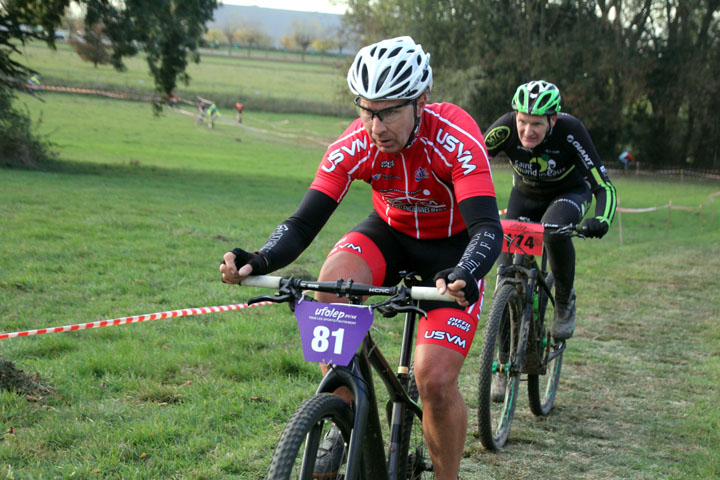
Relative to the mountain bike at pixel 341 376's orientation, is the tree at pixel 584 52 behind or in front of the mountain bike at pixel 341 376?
behind

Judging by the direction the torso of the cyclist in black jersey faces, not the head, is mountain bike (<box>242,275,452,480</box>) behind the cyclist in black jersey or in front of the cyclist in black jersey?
in front

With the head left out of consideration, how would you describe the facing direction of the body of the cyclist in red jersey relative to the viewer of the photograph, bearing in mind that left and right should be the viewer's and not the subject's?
facing the viewer and to the left of the viewer

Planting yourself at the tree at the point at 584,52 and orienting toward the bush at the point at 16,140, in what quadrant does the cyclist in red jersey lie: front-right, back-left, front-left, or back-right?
front-left

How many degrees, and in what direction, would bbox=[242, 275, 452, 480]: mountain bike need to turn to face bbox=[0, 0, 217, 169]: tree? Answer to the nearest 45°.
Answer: approximately 135° to its right

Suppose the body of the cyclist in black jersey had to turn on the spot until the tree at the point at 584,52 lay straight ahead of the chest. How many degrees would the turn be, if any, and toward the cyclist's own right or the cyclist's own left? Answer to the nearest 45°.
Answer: approximately 135° to the cyclist's own right

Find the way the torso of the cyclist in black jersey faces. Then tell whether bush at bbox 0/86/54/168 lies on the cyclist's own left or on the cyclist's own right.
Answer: on the cyclist's own right

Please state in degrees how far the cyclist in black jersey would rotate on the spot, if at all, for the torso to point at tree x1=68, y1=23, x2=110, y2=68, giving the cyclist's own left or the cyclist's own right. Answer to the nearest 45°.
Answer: approximately 90° to the cyclist's own right

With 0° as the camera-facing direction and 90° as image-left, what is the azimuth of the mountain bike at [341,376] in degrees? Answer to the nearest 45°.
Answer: approximately 45°
